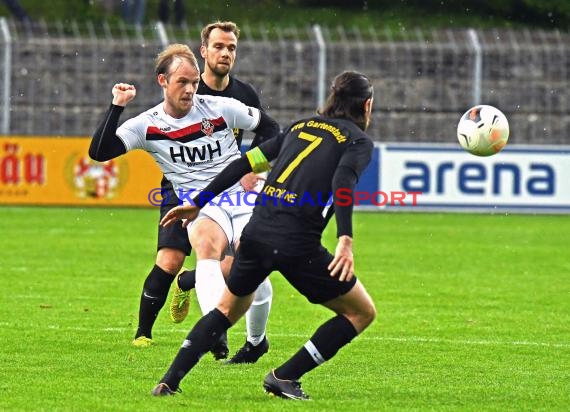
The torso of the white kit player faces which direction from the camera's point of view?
toward the camera

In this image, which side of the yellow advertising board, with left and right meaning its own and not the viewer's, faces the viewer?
front

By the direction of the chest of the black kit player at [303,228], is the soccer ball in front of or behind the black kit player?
in front

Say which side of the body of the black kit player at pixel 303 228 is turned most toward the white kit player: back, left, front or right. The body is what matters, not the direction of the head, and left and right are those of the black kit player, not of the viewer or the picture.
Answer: left

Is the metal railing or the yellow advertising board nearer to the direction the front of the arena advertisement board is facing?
the yellow advertising board

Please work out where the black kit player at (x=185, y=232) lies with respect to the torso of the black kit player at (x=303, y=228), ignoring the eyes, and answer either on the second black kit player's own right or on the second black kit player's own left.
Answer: on the second black kit player's own left

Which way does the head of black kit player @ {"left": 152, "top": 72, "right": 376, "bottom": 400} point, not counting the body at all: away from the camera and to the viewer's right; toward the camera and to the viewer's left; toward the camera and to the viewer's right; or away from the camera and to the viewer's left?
away from the camera and to the viewer's right

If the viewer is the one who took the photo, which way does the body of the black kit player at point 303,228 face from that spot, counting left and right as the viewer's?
facing away from the viewer and to the right of the viewer

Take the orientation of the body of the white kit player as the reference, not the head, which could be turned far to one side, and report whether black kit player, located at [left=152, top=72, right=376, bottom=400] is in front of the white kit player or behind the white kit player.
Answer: in front

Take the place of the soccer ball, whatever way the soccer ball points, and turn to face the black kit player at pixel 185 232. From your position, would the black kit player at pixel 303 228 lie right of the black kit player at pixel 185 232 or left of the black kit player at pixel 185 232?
left

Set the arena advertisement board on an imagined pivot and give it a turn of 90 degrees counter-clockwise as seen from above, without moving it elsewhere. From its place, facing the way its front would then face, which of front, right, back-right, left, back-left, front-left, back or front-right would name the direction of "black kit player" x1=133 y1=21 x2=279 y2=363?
right

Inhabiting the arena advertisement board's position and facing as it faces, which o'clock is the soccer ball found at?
The soccer ball is roughly at 12 o'clock from the arena advertisement board.

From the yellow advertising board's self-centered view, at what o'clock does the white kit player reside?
The white kit player is roughly at 12 o'clock from the yellow advertising board.

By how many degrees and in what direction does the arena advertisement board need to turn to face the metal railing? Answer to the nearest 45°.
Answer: approximately 135° to its right

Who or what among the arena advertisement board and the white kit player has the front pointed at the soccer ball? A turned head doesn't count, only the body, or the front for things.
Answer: the arena advertisement board
